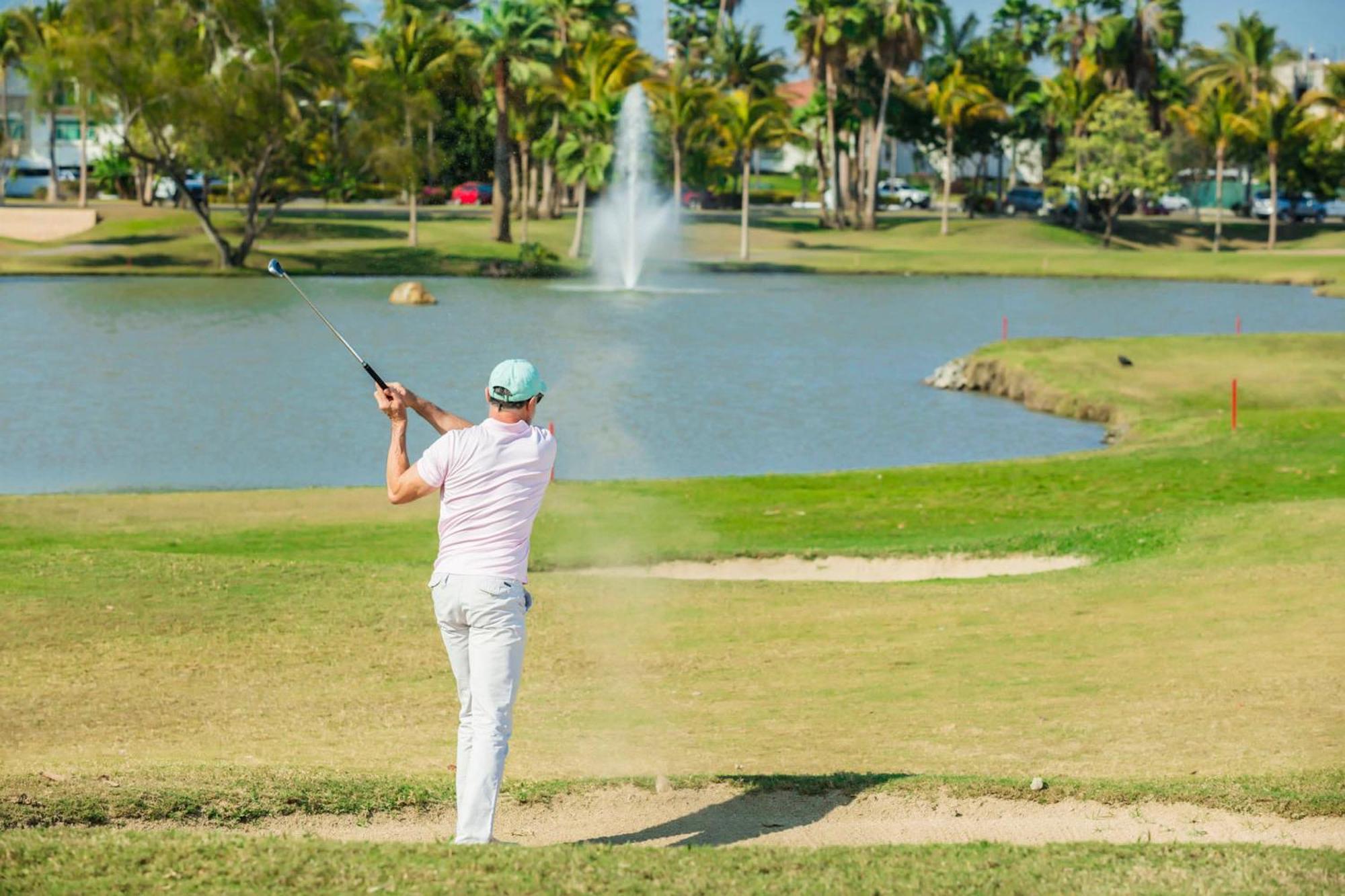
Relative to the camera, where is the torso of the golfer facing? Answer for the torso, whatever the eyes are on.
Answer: away from the camera
